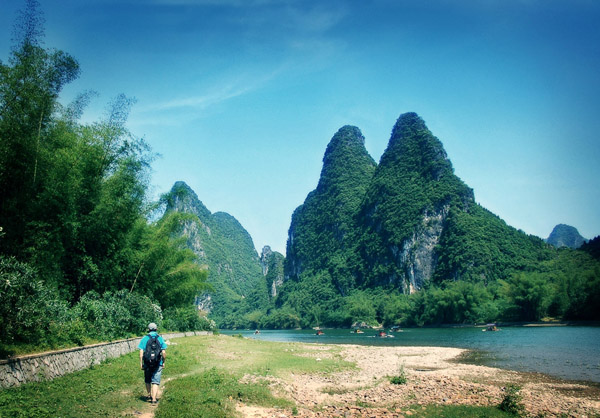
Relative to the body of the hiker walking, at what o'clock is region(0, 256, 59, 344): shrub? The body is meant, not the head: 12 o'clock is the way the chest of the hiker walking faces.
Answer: The shrub is roughly at 10 o'clock from the hiker walking.

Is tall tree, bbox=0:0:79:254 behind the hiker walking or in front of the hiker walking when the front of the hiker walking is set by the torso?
in front

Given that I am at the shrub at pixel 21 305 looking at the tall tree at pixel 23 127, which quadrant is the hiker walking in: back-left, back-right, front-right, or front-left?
back-right

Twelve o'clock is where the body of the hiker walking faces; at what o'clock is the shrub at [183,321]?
The shrub is roughly at 12 o'clock from the hiker walking.

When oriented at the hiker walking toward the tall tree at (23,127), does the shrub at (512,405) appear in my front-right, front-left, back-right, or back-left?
back-right

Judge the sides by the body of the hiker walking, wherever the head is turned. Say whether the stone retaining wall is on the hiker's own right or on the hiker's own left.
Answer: on the hiker's own left

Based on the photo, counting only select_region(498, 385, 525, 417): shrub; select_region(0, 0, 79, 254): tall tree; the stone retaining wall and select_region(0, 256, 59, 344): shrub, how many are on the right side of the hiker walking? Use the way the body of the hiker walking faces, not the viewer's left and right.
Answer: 1

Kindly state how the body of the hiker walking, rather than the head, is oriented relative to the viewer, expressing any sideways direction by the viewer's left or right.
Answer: facing away from the viewer

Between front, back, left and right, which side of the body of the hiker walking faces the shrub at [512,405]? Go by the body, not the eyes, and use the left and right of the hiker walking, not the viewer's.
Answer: right

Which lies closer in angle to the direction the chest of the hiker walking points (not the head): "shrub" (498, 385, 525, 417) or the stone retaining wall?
the stone retaining wall
